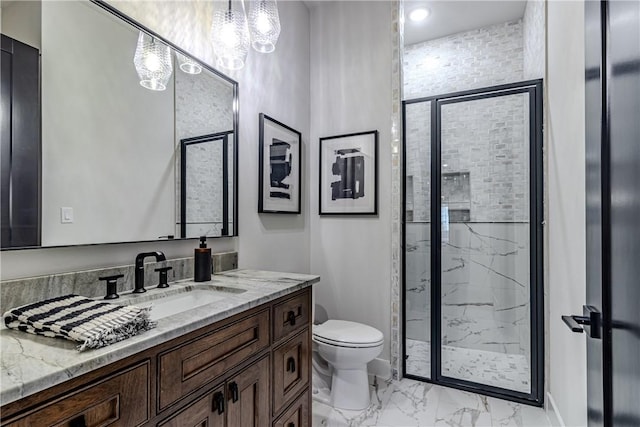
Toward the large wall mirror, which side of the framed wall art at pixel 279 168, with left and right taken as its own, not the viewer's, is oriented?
right

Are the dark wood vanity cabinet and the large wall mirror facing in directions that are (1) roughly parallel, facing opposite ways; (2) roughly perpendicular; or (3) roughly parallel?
roughly parallel

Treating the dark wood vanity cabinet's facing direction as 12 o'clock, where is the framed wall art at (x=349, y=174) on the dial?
The framed wall art is roughly at 9 o'clock from the dark wood vanity cabinet.

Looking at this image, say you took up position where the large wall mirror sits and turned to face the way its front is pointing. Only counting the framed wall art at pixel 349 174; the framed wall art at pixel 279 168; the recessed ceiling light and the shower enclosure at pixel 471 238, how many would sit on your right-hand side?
0

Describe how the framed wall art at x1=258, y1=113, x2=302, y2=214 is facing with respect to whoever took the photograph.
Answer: facing the viewer and to the right of the viewer

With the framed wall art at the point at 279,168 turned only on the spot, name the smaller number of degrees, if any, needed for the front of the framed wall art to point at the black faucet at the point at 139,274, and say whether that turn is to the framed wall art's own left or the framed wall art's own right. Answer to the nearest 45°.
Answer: approximately 90° to the framed wall art's own right

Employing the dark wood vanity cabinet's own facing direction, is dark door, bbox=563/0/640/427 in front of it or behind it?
in front

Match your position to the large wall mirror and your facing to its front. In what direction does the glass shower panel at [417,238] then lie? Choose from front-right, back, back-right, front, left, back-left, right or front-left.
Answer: front-left

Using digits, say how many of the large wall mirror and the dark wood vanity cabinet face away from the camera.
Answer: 0

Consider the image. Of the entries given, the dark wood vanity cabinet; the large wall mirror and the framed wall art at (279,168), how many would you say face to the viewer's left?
0

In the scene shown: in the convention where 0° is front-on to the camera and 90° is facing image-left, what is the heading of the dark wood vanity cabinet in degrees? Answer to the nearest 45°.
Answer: approximately 315°

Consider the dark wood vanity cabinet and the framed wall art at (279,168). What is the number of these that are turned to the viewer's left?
0
